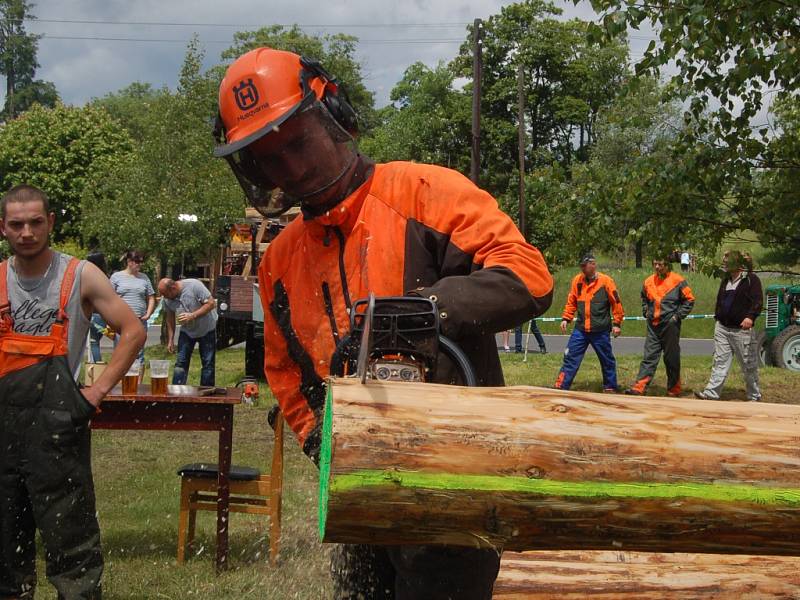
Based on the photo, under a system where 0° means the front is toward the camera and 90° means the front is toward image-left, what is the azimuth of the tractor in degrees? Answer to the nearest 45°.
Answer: approximately 45°

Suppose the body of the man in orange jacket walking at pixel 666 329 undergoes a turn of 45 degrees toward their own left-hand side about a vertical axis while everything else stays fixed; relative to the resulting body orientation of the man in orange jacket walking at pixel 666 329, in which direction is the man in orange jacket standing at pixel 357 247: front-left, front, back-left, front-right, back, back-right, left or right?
front

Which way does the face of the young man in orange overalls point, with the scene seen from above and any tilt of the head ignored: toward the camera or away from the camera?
toward the camera

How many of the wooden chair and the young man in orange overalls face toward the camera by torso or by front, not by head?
1

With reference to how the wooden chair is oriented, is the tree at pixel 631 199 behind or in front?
behind

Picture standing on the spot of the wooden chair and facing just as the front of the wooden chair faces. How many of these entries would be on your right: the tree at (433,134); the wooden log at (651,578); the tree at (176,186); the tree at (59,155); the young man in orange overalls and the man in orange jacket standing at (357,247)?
3

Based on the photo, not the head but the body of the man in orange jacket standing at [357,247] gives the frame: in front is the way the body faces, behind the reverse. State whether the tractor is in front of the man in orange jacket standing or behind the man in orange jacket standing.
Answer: behind

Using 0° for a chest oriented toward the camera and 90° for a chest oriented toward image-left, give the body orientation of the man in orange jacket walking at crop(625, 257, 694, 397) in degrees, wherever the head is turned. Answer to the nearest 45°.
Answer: approximately 45°

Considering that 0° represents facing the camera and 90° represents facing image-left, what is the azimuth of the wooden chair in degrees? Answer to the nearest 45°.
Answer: approximately 90°

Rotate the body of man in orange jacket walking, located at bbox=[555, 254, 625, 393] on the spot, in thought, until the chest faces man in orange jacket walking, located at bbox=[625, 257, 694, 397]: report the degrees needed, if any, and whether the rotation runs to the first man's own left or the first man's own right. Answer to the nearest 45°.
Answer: approximately 135° to the first man's own left

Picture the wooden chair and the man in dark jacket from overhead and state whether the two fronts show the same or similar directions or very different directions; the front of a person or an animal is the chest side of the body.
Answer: same or similar directions

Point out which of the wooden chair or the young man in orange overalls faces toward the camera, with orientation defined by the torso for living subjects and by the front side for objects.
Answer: the young man in orange overalls
